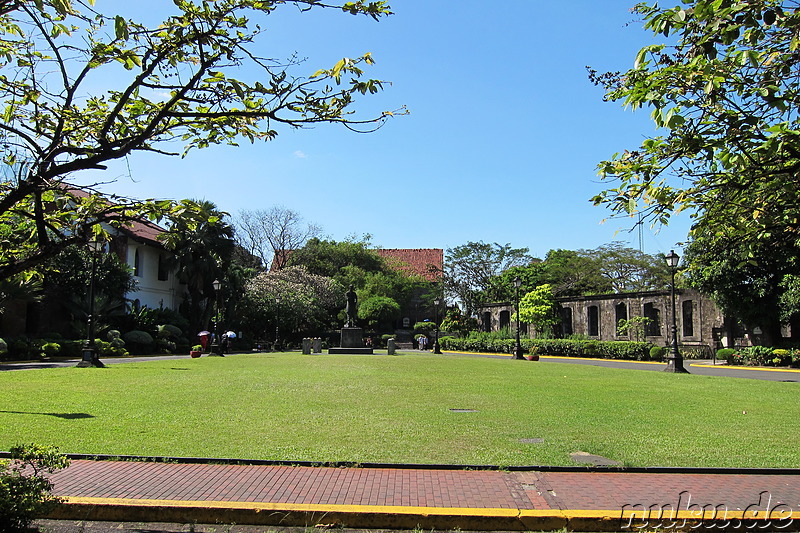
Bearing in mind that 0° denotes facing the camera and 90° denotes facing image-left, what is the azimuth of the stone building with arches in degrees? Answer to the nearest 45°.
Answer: approximately 45°

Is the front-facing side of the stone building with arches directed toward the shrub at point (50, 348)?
yes

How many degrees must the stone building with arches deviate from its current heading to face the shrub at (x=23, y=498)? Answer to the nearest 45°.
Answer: approximately 45° to its left

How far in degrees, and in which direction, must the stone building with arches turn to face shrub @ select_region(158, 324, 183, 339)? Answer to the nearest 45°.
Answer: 0° — it already faces it

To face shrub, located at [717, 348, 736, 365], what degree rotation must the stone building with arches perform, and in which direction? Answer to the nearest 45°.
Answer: approximately 45° to its left

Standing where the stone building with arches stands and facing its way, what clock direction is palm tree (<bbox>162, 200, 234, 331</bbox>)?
The palm tree is roughly at 1 o'clock from the stone building with arches.

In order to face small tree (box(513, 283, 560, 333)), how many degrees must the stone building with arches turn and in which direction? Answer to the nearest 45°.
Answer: approximately 90° to its right

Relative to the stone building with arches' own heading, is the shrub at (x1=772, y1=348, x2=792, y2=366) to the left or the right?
on its left

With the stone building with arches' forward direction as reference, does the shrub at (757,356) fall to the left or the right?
on its left
